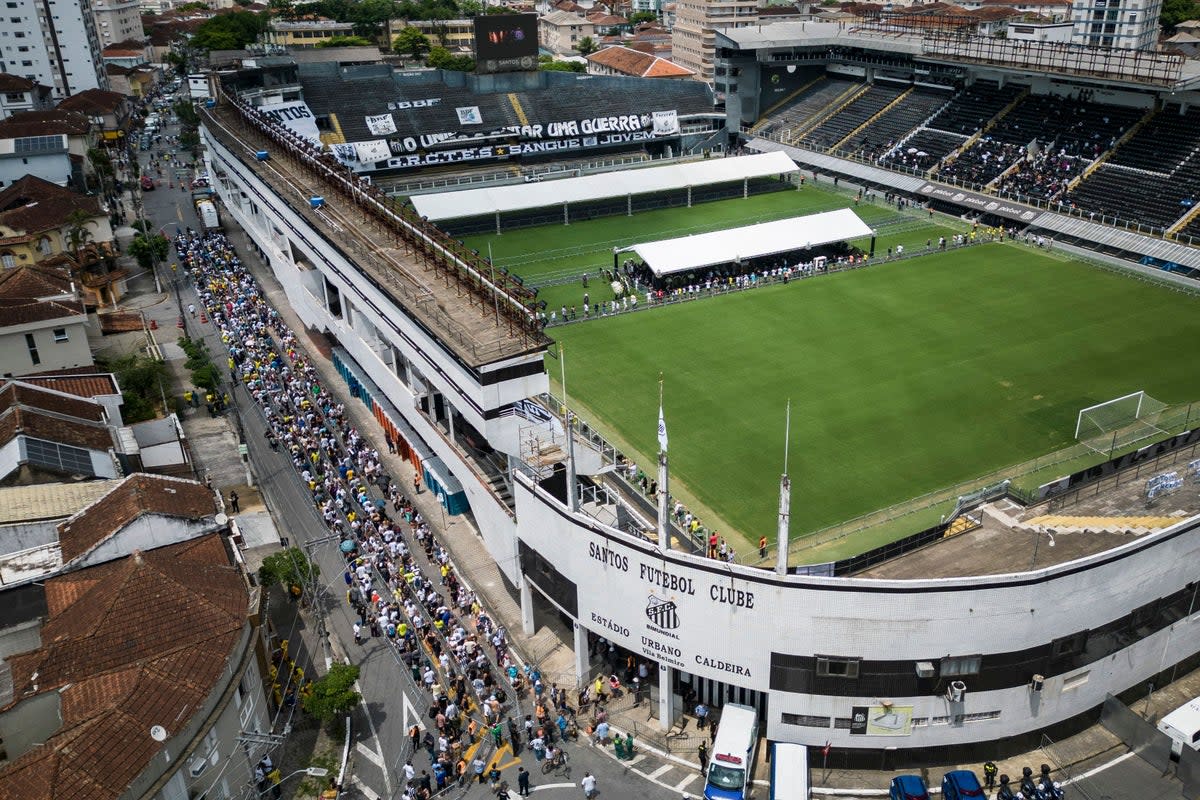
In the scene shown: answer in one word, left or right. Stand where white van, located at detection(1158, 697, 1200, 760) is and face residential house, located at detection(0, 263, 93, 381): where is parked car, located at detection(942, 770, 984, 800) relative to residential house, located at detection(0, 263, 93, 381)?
left

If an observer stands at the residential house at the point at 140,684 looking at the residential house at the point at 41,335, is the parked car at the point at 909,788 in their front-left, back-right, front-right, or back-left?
back-right

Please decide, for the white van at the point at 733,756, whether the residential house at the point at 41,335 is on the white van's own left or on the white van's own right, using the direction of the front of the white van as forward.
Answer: on the white van's own right

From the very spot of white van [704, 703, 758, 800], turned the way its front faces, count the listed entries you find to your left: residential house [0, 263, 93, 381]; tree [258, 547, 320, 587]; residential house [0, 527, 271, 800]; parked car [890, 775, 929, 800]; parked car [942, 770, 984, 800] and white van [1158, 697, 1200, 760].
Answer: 3

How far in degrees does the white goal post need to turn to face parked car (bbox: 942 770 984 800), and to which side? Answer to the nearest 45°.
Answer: approximately 135° to its left

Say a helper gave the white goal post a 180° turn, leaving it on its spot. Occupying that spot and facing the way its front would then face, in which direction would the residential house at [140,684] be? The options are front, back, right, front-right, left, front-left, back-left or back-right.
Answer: right

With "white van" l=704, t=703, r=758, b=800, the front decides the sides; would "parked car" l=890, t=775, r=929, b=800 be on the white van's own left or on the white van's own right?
on the white van's own left

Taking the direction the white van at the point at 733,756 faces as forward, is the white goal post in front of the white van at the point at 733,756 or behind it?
behind

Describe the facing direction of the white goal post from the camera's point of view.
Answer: facing away from the viewer and to the left of the viewer

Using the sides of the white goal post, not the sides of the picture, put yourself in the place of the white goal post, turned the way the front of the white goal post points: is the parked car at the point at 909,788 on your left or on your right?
on your left

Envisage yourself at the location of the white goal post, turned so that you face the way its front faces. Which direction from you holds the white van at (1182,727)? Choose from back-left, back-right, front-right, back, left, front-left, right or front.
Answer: back-left

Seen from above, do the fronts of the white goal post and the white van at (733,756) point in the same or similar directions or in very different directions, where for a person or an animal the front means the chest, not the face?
very different directions

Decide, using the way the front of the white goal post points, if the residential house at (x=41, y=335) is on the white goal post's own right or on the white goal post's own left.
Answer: on the white goal post's own left
